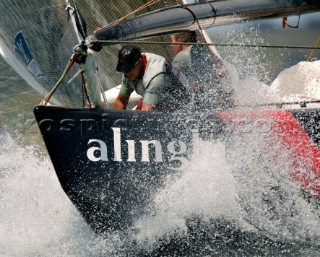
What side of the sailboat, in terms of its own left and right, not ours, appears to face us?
left

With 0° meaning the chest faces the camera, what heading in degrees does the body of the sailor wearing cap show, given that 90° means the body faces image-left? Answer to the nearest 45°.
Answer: approximately 45°
